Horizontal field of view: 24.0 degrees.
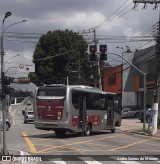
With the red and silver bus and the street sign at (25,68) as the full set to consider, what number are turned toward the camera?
1

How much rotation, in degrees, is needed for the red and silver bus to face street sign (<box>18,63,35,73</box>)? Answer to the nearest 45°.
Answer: approximately 45° to its left

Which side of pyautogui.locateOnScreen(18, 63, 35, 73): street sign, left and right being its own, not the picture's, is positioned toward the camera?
front

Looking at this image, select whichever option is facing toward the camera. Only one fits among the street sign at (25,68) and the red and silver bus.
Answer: the street sign
